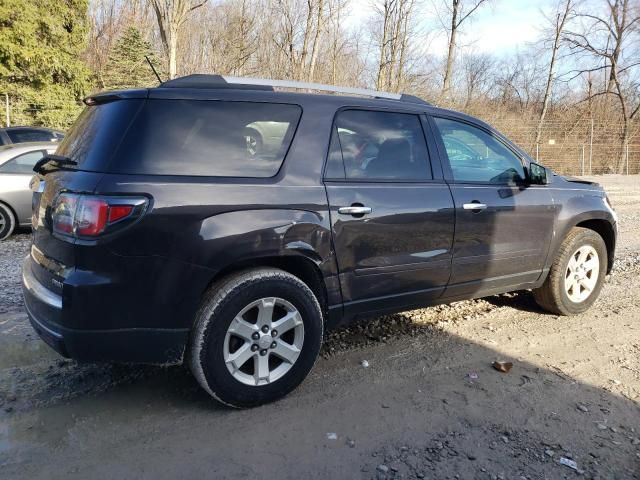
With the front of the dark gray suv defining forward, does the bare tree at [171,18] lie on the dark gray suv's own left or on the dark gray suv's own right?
on the dark gray suv's own left

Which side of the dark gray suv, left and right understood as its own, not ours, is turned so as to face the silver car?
left

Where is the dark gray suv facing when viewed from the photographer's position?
facing away from the viewer and to the right of the viewer

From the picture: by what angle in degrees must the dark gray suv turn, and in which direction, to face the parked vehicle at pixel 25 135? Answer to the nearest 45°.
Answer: approximately 90° to its left

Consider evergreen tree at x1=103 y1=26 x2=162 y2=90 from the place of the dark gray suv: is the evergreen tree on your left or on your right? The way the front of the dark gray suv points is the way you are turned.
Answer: on your left
